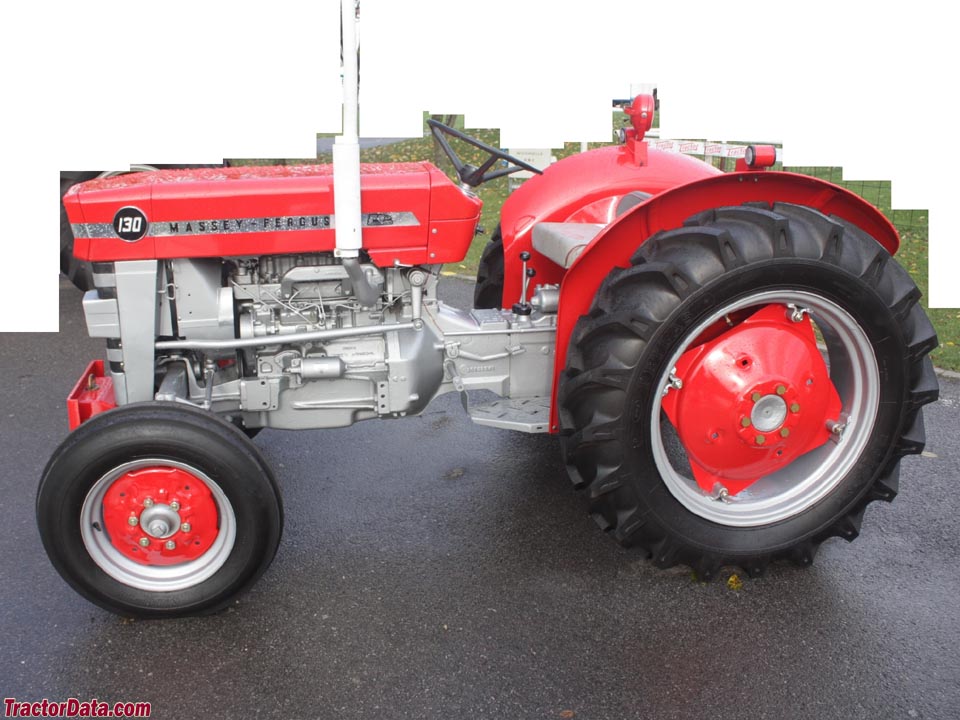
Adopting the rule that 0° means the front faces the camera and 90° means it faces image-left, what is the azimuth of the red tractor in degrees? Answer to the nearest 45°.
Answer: approximately 90°
